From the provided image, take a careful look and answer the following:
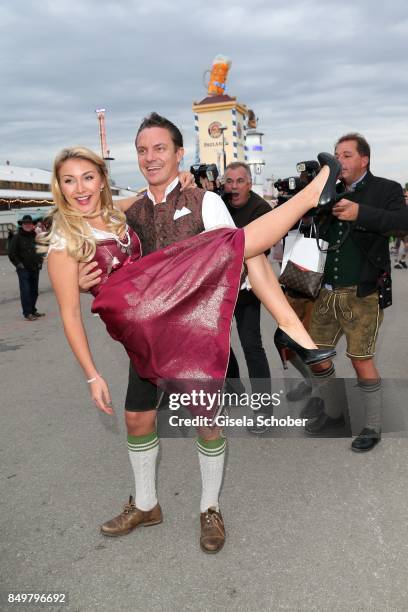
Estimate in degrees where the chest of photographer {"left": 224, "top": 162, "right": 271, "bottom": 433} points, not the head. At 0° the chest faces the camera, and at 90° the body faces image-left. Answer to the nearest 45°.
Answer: approximately 45°
